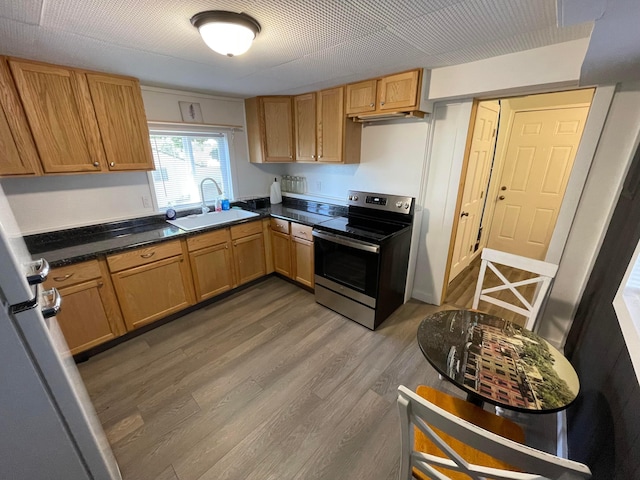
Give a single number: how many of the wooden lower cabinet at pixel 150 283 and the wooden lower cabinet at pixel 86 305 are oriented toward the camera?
2

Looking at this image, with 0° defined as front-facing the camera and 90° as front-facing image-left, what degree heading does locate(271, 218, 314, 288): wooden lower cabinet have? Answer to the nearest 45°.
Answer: approximately 45°

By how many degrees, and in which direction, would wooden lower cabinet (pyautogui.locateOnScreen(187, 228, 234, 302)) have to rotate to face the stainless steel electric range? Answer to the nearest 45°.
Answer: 0° — it already faces it

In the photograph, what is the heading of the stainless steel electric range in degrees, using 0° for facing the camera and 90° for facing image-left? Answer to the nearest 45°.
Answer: approximately 45°

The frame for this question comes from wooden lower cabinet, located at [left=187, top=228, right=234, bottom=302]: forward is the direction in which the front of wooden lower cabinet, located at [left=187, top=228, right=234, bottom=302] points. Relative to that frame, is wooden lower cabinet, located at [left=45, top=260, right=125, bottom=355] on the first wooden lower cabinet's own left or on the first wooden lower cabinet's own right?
on the first wooden lower cabinet's own right

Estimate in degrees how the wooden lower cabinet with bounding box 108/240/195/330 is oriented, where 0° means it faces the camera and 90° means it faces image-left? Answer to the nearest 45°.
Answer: approximately 0°

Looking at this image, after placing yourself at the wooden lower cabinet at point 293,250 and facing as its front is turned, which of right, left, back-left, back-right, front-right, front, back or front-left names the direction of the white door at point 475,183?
back-left

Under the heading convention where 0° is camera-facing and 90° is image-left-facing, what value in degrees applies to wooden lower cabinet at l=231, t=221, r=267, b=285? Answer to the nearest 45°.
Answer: approximately 315°

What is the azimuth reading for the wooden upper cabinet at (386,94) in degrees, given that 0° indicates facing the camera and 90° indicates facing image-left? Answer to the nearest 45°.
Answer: approximately 45°

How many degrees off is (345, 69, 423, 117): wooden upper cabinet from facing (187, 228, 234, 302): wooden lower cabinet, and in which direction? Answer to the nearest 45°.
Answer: approximately 45° to its right
